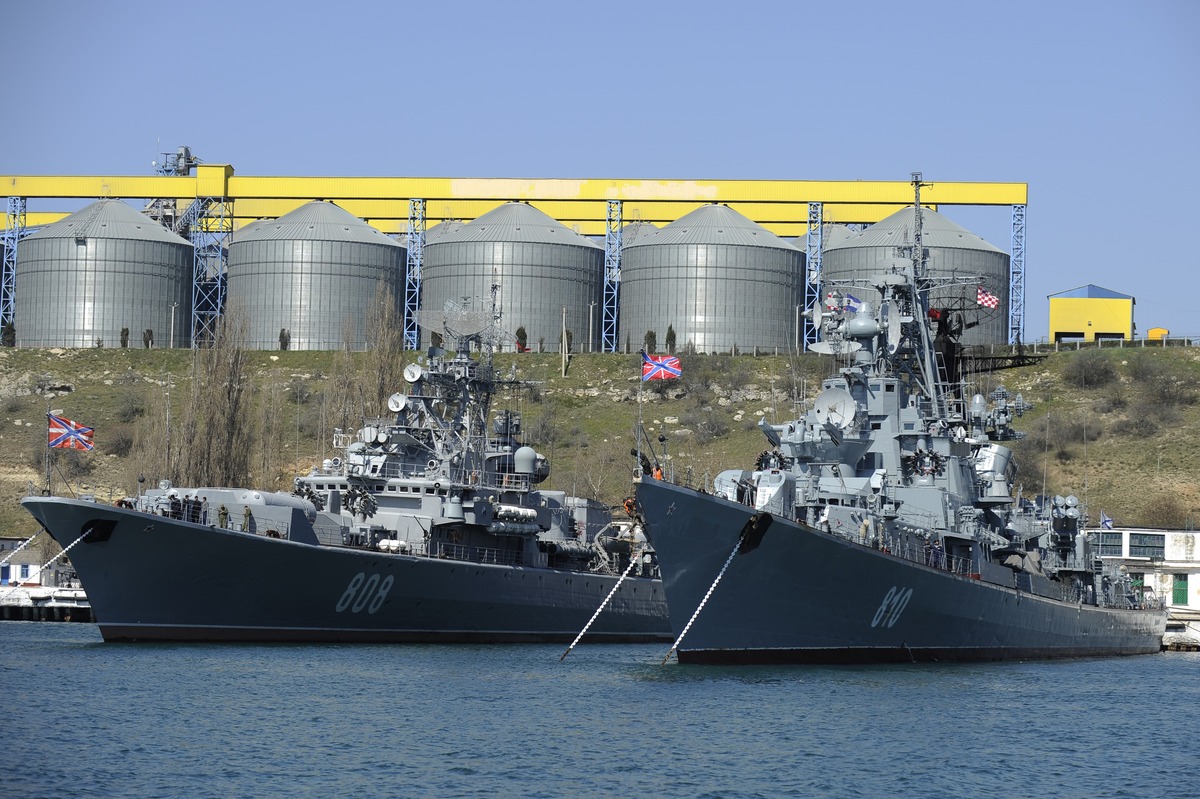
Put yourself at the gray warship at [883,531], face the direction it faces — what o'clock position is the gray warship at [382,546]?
the gray warship at [382,546] is roughly at 2 o'clock from the gray warship at [883,531].

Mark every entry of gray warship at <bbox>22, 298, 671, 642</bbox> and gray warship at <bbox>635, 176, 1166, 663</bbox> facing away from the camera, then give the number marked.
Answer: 0

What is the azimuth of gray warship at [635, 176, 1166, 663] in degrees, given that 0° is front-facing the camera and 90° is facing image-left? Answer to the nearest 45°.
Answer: approximately 45°

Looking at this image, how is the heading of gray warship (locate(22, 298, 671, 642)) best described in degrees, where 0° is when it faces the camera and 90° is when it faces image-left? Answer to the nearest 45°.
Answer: approximately 45°
